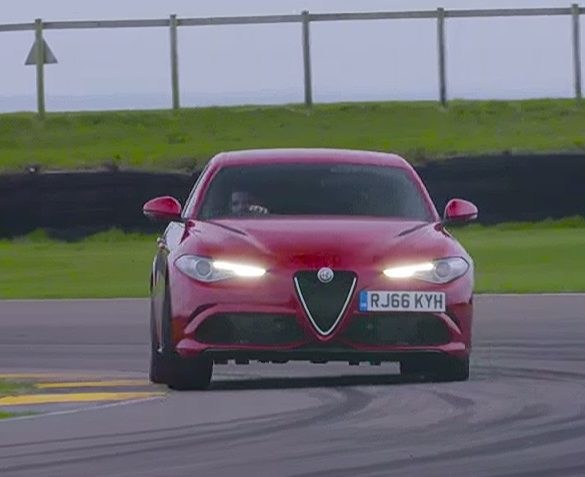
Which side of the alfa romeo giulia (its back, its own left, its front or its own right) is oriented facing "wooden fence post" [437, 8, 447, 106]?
back

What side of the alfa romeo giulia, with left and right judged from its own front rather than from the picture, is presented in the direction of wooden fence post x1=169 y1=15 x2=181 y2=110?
back

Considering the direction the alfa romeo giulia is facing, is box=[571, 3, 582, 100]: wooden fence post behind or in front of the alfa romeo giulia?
behind

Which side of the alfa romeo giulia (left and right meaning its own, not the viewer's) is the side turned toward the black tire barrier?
back

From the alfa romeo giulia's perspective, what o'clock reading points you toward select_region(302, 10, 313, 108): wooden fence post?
The wooden fence post is roughly at 6 o'clock from the alfa romeo giulia.

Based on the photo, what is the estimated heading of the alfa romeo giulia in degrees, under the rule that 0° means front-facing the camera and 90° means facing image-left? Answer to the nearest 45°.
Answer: approximately 0°
